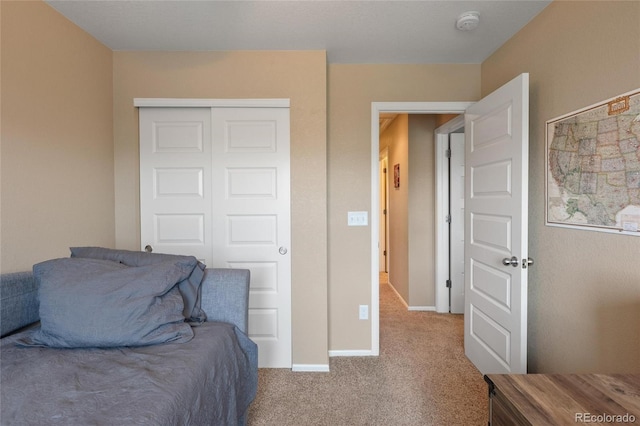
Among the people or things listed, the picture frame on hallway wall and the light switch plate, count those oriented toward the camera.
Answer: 1

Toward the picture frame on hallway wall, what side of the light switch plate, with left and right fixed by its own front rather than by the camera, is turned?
back

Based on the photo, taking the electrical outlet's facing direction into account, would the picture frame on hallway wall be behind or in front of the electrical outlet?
behind

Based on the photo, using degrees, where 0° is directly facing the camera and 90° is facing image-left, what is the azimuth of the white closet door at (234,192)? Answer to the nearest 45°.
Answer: approximately 0°

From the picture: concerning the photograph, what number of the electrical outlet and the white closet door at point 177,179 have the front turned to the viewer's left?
0

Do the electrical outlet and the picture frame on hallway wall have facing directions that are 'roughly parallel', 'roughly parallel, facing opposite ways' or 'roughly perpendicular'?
roughly perpendicular

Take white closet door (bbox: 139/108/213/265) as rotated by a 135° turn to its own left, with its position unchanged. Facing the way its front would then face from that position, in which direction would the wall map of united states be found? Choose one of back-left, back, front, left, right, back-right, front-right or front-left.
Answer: right
